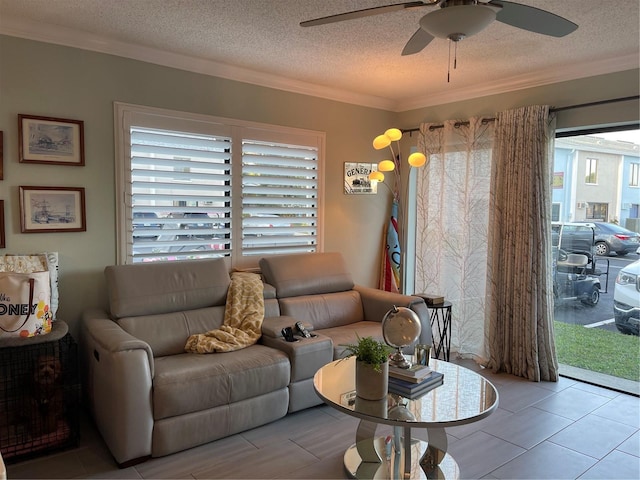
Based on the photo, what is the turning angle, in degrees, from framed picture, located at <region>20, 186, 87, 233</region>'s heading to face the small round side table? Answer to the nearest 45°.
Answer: approximately 90° to its left

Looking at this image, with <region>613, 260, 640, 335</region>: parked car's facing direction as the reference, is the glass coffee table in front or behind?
in front

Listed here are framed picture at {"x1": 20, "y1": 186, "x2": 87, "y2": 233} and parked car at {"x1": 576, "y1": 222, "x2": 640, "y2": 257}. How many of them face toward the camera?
1

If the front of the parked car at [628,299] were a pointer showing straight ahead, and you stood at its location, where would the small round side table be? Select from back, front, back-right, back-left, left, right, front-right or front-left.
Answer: front-right

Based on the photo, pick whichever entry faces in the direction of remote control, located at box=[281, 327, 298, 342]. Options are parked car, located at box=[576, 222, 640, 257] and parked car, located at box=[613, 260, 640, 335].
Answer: parked car, located at box=[613, 260, 640, 335]

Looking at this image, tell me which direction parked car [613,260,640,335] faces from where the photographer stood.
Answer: facing the viewer and to the left of the viewer

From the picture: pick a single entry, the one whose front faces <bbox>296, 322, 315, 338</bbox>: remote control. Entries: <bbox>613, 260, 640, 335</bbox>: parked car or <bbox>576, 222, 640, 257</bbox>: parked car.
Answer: <bbox>613, 260, 640, 335</bbox>: parked car

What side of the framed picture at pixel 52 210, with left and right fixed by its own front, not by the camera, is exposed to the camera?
front

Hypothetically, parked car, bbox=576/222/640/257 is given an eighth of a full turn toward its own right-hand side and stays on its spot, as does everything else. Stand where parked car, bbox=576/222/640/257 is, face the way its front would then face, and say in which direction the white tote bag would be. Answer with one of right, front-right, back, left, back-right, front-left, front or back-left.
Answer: back-left

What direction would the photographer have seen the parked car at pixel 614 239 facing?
facing away from the viewer and to the left of the viewer

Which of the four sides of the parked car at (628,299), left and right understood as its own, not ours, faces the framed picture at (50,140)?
front
